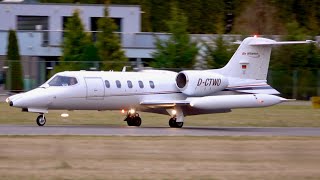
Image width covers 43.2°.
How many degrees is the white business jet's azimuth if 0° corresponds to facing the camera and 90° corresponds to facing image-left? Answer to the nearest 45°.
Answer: approximately 45°
